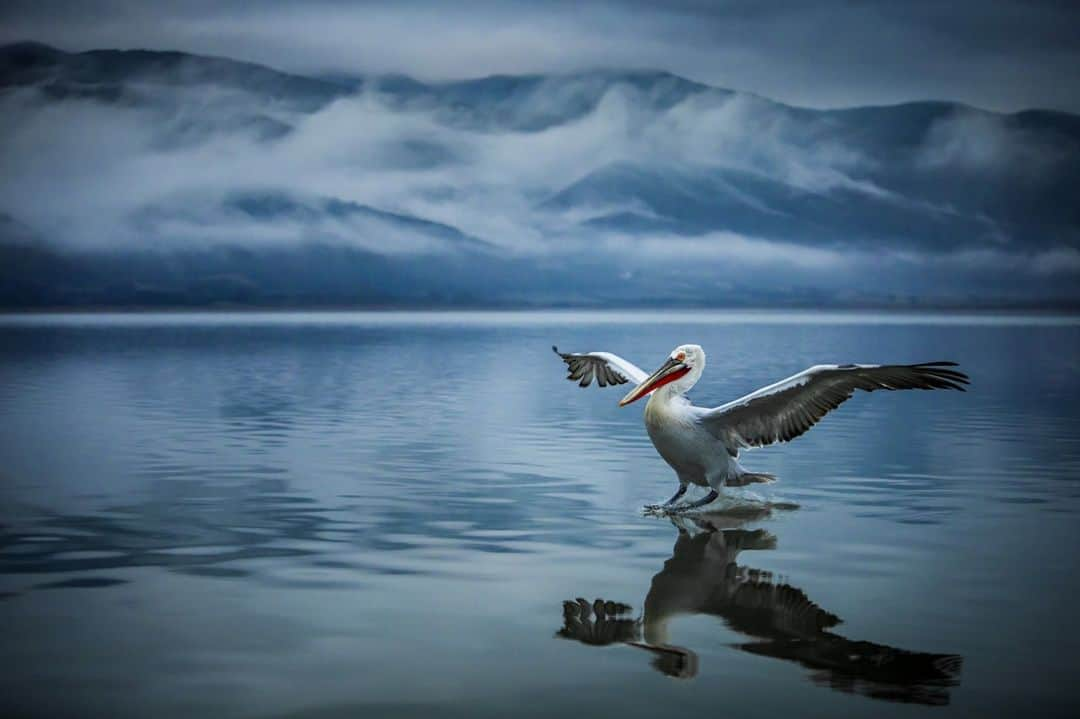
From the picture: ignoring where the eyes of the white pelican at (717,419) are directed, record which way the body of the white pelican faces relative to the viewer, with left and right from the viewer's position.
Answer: facing the viewer and to the left of the viewer
